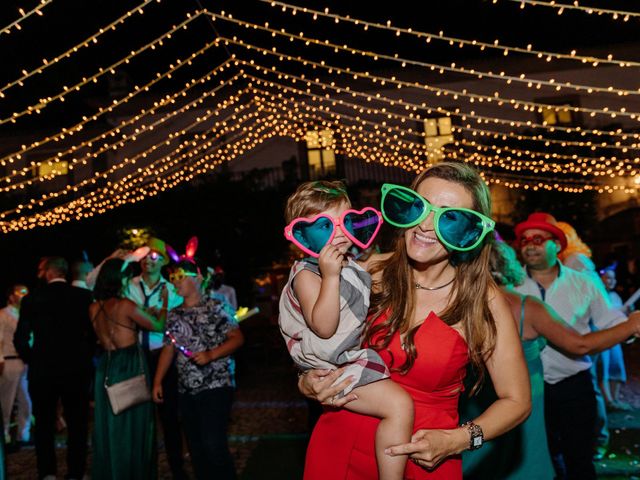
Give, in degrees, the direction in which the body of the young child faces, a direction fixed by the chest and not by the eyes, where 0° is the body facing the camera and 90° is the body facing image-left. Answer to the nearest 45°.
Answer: approximately 315°

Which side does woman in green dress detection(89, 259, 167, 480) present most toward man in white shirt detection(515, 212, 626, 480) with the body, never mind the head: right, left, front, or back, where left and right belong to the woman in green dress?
right

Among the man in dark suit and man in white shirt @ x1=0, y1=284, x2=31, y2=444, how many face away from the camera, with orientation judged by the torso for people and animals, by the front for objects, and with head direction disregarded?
1

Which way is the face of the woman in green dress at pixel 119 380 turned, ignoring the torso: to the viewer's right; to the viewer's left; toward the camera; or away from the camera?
away from the camera

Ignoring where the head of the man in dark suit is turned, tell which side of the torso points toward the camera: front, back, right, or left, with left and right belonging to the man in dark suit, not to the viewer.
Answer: back

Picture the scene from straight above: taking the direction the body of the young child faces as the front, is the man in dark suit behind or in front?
behind

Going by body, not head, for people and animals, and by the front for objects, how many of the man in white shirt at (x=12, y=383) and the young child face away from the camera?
0

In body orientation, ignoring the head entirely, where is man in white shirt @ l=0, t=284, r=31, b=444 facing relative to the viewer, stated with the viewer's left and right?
facing the viewer and to the right of the viewer

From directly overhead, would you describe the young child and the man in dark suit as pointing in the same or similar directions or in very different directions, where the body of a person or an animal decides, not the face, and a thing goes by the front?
very different directions

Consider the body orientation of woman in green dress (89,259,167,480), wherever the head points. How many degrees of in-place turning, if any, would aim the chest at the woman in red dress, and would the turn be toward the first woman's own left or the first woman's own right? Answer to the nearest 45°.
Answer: approximately 135° to the first woman's own right
